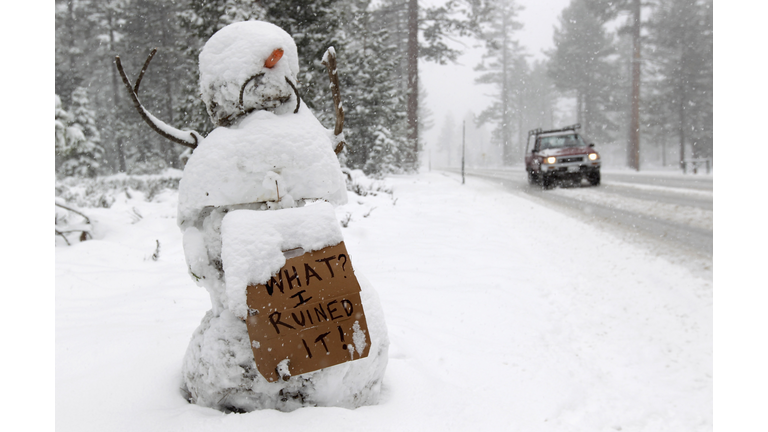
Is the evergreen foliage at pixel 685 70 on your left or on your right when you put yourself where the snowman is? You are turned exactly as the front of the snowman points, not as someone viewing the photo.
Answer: on your left

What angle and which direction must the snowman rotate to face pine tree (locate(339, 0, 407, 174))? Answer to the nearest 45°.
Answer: approximately 135° to its left

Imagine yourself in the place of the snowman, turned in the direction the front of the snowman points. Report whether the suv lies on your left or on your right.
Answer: on your left

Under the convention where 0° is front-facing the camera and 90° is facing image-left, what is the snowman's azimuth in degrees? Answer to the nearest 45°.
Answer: approximately 315°

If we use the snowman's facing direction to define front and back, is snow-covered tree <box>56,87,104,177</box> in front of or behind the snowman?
behind
